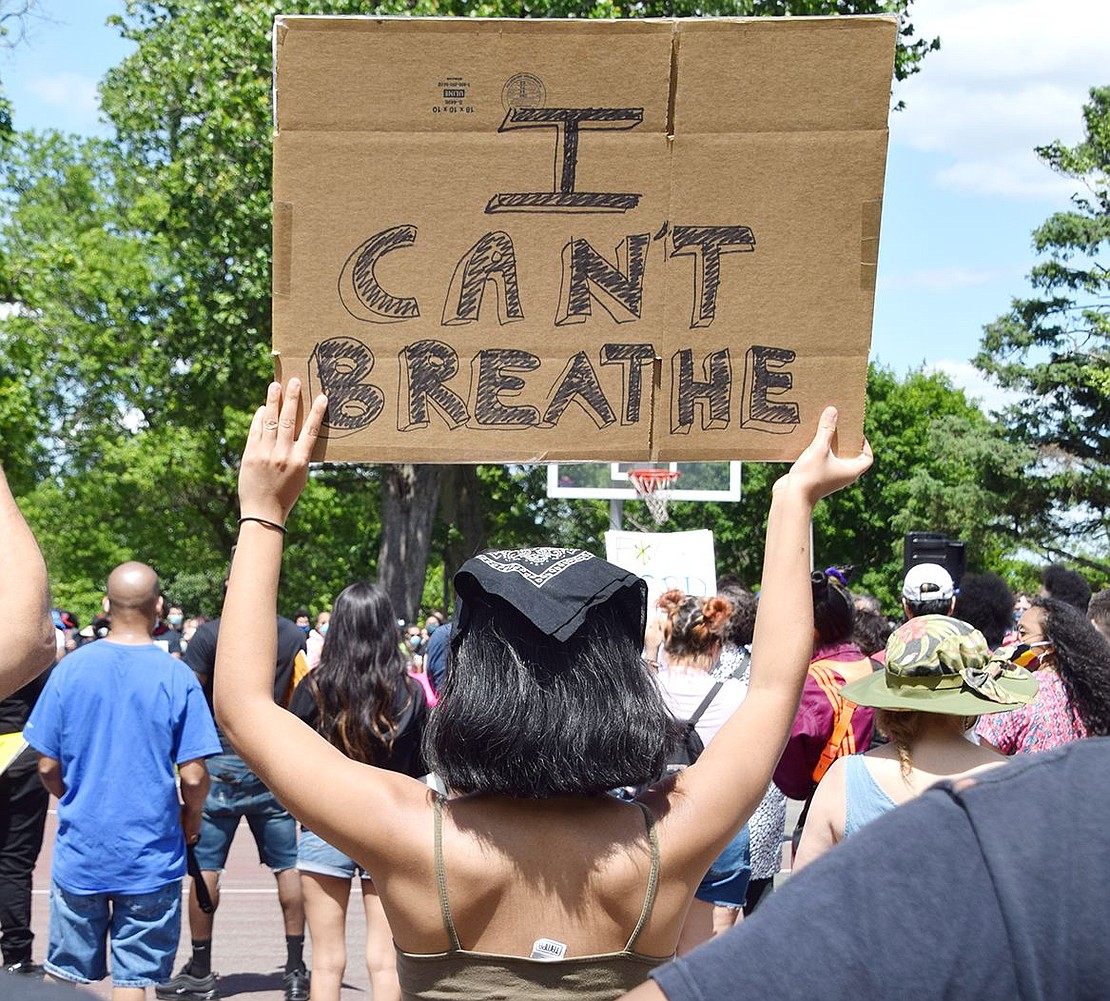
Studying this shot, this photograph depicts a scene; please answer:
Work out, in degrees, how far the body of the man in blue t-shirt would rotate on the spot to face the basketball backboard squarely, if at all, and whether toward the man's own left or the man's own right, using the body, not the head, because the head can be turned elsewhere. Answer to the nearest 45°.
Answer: approximately 45° to the man's own right

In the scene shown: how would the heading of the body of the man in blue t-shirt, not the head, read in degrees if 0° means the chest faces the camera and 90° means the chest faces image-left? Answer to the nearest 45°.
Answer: approximately 180°

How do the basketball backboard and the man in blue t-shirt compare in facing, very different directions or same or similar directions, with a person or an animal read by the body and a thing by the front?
very different directions

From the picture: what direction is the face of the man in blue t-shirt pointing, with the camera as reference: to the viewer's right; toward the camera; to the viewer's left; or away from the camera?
away from the camera

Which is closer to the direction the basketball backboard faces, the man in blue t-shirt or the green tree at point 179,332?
the man in blue t-shirt

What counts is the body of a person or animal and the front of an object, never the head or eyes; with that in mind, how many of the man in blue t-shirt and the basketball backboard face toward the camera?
1

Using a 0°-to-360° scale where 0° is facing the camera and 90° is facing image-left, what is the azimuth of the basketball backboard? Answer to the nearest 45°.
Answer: approximately 0°

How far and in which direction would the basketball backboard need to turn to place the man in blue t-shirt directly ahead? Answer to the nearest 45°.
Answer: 0° — it already faces them

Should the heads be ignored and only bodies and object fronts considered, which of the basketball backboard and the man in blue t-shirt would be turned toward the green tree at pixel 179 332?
the man in blue t-shirt

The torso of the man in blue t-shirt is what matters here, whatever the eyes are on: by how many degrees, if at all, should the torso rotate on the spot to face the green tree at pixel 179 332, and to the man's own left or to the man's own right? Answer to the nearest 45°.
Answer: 0° — they already face it
